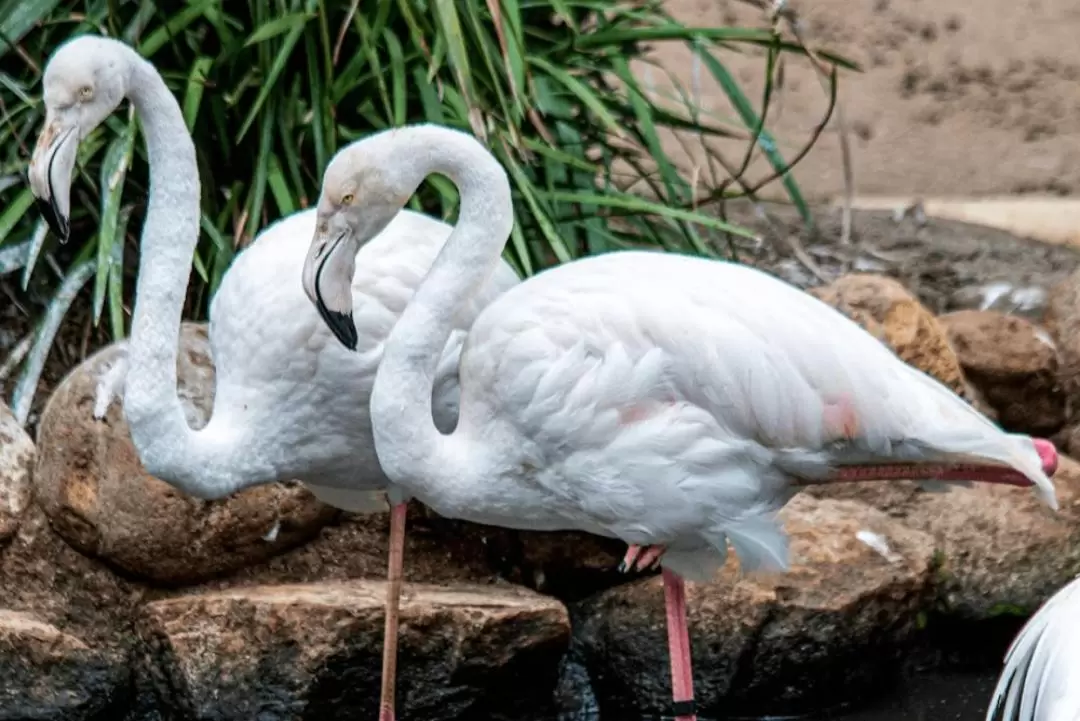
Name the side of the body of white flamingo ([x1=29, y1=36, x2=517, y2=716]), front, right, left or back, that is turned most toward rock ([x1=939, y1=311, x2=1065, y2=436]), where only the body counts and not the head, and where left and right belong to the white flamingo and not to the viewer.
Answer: back

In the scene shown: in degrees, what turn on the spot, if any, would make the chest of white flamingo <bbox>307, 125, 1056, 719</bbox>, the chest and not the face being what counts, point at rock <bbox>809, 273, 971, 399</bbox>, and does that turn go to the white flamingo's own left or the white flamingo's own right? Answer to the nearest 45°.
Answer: approximately 135° to the white flamingo's own right

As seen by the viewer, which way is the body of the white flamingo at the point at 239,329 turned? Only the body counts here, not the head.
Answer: to the viewer's left

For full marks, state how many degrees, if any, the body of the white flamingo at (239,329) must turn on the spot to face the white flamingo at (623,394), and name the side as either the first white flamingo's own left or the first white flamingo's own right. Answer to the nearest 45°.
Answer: approximately 135° to the first white flamingo's own left

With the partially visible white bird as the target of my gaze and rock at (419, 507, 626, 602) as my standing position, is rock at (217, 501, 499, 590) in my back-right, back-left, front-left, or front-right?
back-right

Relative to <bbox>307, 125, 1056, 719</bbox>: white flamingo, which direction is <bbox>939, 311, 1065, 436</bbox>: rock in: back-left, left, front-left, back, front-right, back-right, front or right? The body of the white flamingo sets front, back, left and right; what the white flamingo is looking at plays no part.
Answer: back-right

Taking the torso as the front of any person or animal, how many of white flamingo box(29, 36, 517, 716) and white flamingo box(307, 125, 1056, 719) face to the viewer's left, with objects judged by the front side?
2

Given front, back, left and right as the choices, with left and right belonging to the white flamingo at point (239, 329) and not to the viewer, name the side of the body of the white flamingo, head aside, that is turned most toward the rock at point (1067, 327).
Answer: back

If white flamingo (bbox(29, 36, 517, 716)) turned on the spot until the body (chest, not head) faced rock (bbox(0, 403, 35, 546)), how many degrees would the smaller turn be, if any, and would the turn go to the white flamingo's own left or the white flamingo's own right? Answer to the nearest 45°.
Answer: approximately 45° to the white flamingo's own right

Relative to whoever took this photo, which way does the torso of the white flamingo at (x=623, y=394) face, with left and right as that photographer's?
facing to the left of the viewer
